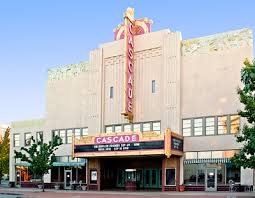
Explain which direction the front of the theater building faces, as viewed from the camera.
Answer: facing the viewer and to the left of the viewer
